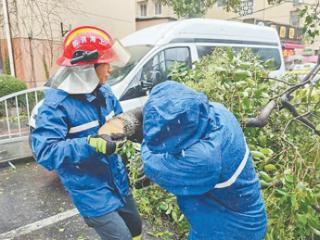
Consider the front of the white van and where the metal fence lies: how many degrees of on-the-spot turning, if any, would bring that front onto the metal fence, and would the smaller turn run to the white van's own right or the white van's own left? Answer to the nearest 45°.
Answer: approximately 45° to the white van's own right

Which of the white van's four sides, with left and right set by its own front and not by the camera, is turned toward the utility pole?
right

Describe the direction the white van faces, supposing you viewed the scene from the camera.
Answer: facing the viewer and to the left of the viewer

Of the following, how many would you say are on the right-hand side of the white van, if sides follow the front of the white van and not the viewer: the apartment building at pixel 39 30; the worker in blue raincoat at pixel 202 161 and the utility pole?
2

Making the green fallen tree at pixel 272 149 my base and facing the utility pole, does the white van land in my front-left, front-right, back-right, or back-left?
front-right

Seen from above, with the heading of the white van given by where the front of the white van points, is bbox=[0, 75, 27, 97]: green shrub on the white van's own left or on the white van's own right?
on the white van's own right

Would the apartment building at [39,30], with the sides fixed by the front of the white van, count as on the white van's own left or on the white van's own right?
on the white van's own right

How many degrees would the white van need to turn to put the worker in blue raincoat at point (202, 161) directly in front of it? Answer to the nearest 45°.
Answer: approximately 45° to its left

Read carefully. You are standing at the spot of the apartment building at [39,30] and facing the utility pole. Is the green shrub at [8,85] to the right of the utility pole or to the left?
left

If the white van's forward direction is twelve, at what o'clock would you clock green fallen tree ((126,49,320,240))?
The green fallen tree is roughly at 10 o'clock from the white van.

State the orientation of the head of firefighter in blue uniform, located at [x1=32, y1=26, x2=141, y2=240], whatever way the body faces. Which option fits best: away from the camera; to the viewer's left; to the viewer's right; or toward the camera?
to the viewer's right

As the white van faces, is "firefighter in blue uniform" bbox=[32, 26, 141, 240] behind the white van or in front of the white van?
in front
